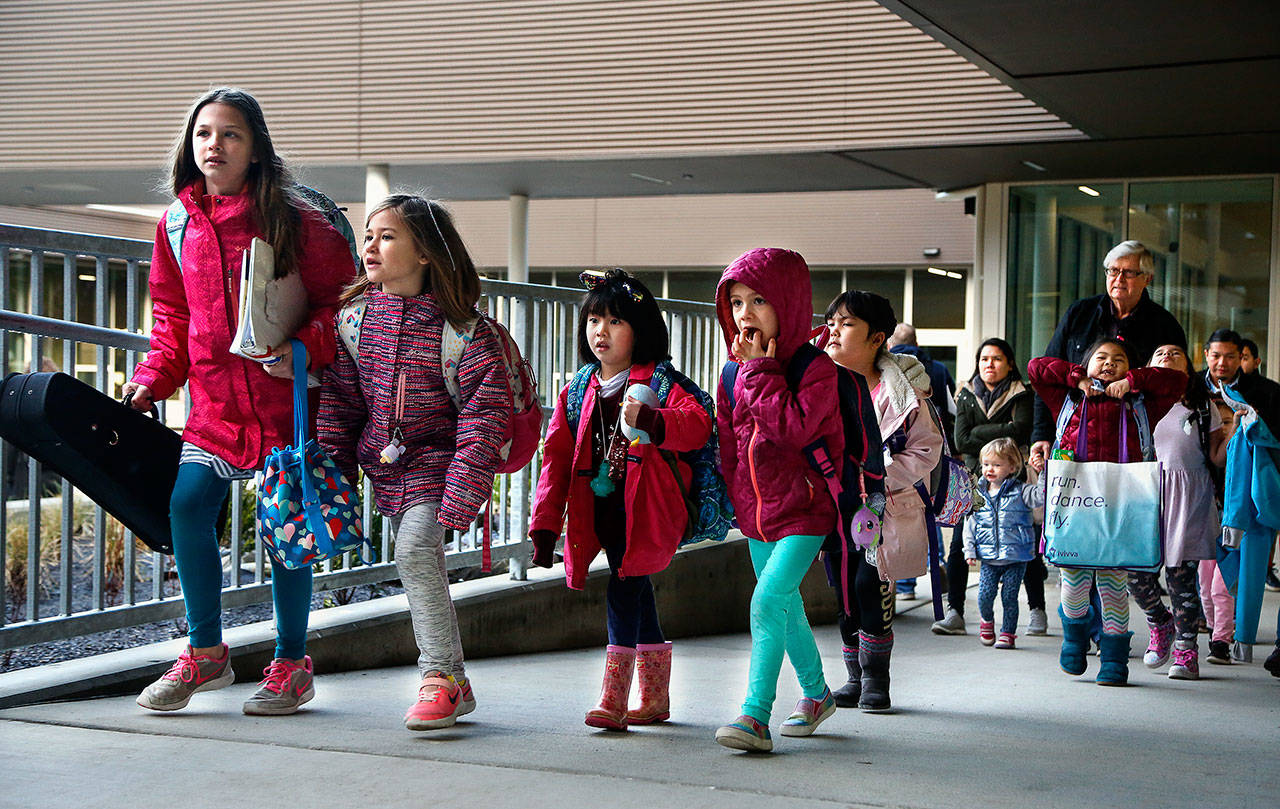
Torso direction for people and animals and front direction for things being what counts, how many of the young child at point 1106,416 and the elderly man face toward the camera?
2

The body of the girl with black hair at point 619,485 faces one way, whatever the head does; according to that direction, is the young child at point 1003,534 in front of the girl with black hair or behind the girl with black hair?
behind

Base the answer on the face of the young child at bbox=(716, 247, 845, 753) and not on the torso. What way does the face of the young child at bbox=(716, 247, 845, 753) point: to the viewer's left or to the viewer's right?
to the viewer's left

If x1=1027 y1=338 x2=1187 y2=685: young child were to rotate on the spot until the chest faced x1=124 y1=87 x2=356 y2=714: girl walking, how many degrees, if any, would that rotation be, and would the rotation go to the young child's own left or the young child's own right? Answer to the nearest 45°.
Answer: approximately 45° to the young child's own right

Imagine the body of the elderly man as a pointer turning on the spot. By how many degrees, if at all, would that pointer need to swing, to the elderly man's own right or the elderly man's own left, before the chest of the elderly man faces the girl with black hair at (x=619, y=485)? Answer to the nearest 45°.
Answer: approximately 45° to the elderly man's own right

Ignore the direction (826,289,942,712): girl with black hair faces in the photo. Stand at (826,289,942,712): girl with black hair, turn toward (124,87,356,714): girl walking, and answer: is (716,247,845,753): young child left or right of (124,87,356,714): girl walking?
left

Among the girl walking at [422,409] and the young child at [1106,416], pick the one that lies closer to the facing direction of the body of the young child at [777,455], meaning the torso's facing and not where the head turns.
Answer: the girl walking

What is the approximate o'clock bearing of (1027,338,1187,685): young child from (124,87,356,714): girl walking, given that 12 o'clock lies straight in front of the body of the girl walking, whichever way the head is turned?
The young child is roughly at 7 o'clock from the girl walking.
